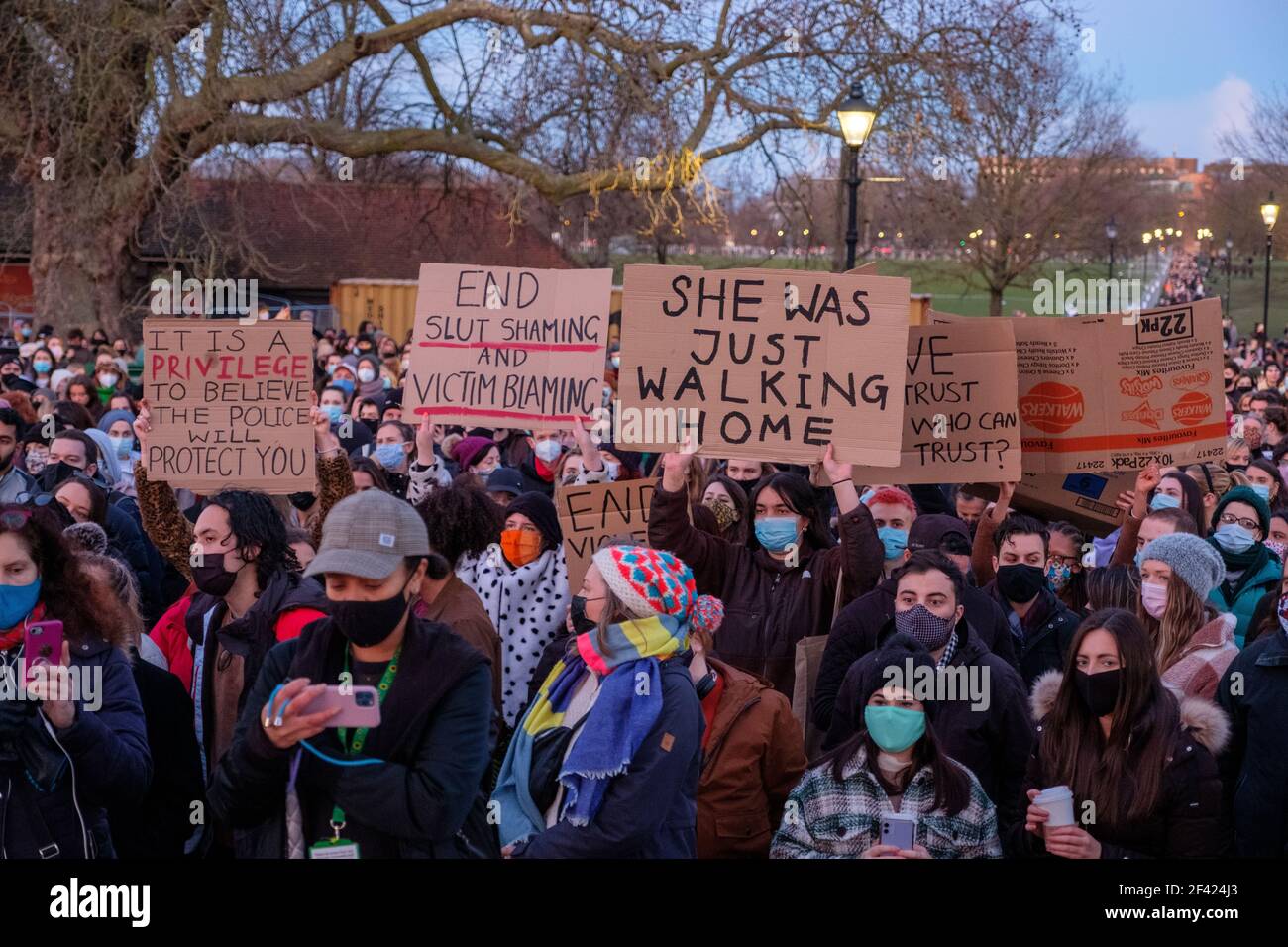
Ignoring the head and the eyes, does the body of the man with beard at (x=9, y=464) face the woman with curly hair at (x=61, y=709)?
yes

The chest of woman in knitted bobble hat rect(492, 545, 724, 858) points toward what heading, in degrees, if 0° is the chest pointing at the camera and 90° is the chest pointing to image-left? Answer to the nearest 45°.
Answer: approximately 90°

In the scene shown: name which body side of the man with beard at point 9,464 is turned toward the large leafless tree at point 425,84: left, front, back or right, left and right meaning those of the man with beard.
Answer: back

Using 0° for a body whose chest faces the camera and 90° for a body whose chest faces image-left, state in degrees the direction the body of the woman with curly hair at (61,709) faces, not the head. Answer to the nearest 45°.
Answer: approximately 45°

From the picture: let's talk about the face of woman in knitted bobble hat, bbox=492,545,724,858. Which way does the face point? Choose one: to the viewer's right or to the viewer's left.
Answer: to the viewer's left
